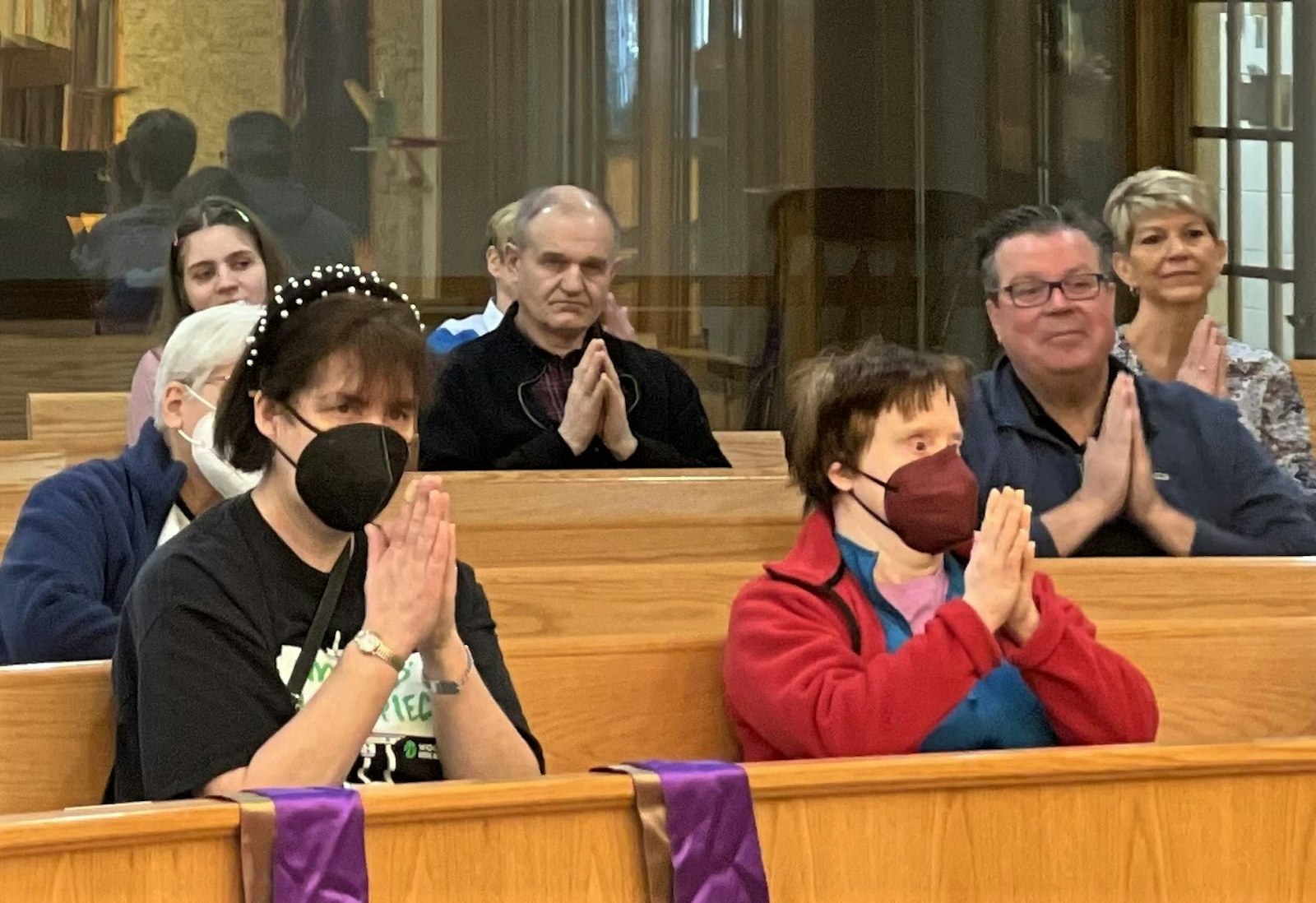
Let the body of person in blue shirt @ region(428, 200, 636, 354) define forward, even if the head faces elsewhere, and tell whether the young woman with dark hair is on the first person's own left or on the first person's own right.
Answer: on the first person's own right

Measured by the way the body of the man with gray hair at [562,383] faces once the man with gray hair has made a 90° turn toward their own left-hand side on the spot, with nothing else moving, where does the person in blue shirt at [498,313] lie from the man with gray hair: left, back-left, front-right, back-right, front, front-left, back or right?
left

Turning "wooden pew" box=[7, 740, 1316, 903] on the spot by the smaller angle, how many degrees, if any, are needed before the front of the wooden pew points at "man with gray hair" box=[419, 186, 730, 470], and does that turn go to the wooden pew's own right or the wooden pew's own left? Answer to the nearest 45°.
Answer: approximately 180°

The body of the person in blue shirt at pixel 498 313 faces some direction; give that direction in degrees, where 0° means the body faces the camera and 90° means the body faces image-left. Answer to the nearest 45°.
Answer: approximately 315°

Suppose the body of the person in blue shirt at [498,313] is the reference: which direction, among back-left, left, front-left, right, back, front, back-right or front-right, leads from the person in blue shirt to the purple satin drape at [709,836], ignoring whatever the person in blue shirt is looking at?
front-right

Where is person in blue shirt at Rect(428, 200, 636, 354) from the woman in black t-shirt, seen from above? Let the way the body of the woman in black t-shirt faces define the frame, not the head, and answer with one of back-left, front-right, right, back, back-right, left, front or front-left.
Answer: back-left

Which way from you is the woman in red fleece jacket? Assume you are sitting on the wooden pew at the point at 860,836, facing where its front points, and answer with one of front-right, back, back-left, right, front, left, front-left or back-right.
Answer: back

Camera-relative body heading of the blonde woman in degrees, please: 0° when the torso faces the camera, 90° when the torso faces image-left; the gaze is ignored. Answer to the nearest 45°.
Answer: approximately 0°

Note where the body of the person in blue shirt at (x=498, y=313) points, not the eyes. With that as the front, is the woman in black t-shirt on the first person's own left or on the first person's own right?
on the first person's own right

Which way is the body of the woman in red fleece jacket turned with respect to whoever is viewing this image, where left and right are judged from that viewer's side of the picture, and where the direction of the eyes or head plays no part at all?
facing the viewer and to the right of the viewer

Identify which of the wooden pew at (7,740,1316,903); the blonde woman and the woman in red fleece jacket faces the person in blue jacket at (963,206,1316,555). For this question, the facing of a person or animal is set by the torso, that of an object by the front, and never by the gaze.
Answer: the blonde woman
